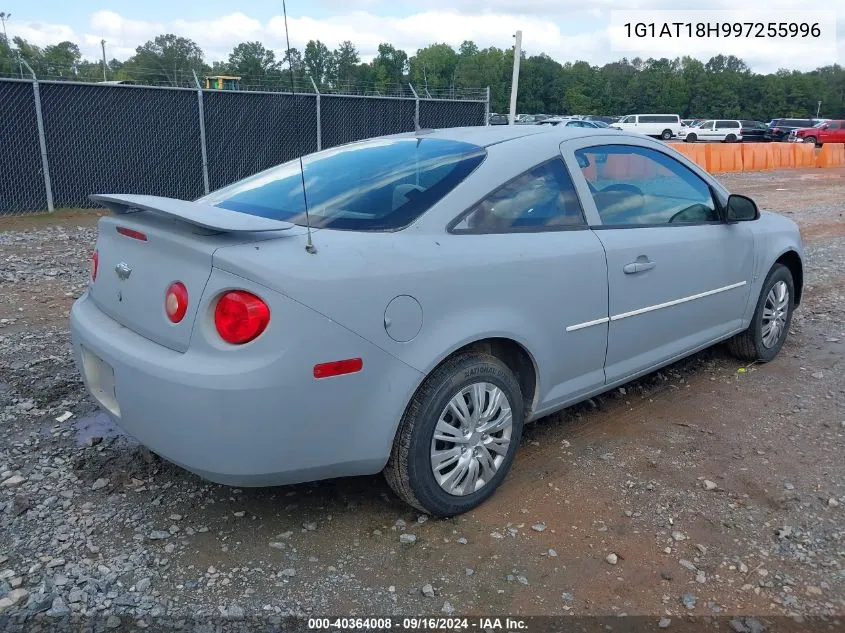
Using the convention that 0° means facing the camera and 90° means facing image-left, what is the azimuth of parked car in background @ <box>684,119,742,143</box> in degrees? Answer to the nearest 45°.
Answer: approximately 90°

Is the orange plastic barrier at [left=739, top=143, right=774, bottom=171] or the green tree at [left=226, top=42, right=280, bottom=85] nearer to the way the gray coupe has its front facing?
the orange plastic barrier

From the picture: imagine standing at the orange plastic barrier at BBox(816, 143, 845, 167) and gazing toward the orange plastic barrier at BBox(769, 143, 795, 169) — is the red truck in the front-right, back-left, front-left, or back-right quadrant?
back-right

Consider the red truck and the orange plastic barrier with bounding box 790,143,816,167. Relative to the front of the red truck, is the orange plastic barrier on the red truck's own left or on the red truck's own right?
on the red truck's own left

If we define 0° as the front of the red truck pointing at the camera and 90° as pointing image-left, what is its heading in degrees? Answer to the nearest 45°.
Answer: approximately 90°

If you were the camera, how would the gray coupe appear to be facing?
facing away from the viewer and to the right of the viewer
